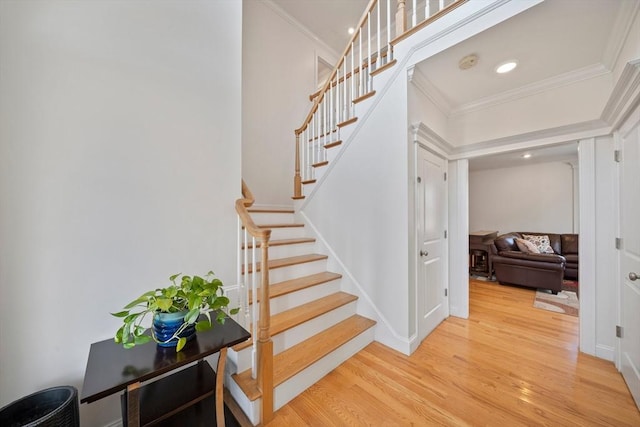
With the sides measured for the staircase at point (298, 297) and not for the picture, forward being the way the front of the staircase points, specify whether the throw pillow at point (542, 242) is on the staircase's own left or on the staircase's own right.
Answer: on the staircase's own left

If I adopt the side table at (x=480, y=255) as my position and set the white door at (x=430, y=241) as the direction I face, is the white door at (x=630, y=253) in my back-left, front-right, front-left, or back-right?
front-left

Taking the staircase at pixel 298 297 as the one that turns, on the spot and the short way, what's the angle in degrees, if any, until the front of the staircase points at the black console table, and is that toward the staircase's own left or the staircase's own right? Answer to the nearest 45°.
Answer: approximately 90° to the staircase's own right

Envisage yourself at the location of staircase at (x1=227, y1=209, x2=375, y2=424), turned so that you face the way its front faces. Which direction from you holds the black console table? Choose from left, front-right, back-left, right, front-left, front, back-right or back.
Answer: right

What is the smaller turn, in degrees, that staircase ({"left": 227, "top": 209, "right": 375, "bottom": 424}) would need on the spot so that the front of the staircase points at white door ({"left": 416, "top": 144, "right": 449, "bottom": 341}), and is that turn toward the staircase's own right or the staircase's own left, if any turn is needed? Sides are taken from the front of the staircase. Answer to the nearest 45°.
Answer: approximately 45° to the staircase's own left

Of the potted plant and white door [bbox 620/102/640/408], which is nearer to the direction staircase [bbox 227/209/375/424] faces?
the white door

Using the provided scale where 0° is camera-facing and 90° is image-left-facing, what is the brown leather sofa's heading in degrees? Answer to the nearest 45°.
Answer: approximately 315°

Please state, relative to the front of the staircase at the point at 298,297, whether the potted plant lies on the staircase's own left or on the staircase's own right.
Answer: on the staircase's own right

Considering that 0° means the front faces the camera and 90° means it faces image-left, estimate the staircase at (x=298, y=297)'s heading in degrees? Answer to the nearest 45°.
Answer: approximately 315°

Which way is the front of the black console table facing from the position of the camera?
facing the viewer and to the right of the viewer

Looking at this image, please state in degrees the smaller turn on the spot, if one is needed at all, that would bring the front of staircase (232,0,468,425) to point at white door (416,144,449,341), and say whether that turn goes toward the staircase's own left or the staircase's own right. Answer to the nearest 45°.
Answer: approximately 90° to the staircase's own left

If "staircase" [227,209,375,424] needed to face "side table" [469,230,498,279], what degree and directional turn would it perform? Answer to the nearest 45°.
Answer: approximately 90° to its left

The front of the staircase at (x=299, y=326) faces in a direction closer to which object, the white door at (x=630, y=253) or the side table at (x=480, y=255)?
the white door

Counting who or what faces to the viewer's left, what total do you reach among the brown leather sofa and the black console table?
0
